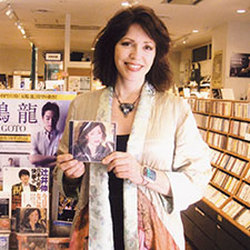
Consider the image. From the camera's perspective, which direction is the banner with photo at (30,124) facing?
toward the camera

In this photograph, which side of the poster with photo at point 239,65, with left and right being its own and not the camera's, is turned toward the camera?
front

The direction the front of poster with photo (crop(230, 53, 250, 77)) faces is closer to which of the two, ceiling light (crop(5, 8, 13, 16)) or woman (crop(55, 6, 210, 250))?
the woman

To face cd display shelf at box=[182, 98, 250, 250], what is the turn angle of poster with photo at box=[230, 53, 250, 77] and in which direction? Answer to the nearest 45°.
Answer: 0° — it already faces it

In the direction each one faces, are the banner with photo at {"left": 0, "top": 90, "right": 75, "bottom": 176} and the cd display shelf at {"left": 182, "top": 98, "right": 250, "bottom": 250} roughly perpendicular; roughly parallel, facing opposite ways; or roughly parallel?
roughly perpendicular

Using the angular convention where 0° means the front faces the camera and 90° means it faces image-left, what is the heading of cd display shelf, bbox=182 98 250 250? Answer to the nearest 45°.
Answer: approximately 45°

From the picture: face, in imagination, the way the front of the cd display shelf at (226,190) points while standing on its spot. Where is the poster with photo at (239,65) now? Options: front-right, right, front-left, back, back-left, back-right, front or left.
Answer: back-right

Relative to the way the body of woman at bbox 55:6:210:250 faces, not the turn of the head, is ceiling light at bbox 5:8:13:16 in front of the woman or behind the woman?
behind

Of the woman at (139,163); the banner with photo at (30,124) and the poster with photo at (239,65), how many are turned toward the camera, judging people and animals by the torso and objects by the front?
3

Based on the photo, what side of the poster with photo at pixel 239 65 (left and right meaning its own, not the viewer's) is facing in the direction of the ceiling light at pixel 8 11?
right

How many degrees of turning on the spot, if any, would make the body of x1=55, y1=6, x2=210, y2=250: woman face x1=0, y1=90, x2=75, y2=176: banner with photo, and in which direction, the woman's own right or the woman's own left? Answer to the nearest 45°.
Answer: approximately 135° to the woman's own right
